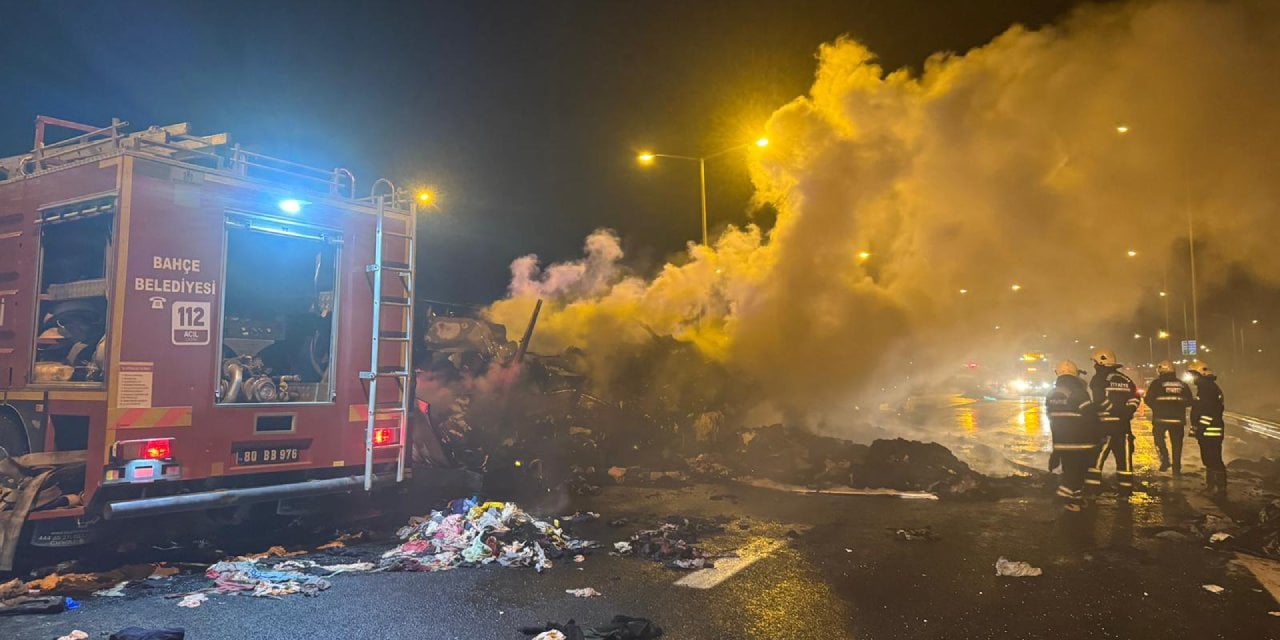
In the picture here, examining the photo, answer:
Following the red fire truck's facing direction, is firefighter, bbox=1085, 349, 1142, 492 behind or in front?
behind

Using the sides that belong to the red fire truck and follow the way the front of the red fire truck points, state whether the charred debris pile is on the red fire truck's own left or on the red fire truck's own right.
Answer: on the red fire truck's own right

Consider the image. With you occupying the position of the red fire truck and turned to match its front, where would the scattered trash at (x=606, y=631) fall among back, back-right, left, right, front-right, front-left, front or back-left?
back

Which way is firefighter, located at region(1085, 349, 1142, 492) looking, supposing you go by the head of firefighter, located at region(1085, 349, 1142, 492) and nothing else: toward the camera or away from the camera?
away from the camera

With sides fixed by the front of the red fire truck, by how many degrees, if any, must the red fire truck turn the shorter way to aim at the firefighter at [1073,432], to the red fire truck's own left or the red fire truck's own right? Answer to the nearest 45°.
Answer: approximately 135° to the red fire truck's own right

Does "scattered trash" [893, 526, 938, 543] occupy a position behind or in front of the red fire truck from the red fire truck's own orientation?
behind

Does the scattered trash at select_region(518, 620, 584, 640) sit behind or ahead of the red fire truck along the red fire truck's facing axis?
behind

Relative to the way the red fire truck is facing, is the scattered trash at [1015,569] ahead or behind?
behind

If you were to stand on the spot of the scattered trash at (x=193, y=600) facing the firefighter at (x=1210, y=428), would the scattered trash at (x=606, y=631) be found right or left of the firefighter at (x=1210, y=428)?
right

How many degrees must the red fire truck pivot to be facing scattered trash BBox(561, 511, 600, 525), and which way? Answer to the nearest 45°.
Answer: approximately 135° to its right

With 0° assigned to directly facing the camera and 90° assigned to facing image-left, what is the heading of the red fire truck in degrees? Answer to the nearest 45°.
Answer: approximately 135°
